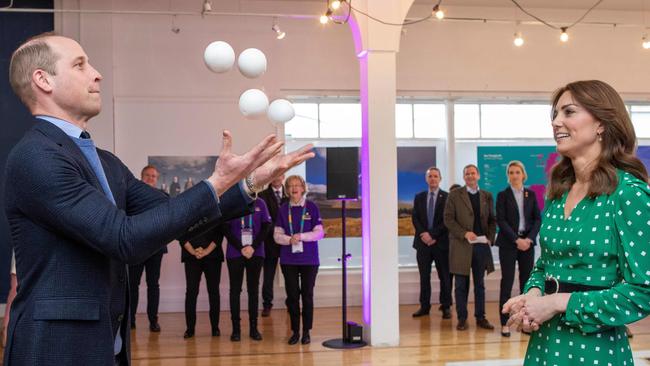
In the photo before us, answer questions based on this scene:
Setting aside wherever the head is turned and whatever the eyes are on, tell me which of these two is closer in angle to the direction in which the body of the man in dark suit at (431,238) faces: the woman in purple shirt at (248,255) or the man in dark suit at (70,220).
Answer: the man in dark suit

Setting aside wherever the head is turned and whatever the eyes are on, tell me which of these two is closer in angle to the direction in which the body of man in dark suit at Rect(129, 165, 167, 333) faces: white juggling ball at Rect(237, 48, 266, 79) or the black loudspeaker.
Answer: the white juggling ball

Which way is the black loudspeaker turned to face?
toward the camera

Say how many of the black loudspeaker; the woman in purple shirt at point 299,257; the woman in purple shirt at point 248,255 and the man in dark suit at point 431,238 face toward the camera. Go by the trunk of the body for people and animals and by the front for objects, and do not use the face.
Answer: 4

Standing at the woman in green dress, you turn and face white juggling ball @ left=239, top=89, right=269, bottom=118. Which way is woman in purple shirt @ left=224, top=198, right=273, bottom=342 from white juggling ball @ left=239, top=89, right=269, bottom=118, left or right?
right

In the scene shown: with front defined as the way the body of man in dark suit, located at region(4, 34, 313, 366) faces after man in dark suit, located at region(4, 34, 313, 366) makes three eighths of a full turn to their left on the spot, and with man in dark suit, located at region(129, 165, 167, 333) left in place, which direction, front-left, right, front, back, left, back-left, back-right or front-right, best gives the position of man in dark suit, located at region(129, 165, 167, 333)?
front-right

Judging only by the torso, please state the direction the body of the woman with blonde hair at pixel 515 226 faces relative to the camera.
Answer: toward the camera

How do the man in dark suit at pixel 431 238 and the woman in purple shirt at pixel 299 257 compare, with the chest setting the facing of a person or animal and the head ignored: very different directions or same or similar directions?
same or similar directions

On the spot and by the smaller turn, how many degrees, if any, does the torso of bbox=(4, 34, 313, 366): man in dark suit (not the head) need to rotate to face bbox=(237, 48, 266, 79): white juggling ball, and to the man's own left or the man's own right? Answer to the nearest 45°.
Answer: approximately 45° to the man's own left

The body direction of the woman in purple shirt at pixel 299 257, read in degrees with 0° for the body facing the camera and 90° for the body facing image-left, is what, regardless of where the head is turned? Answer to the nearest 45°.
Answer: approximately 0°

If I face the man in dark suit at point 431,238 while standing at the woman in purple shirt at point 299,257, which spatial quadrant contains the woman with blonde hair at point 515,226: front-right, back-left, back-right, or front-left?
front-right

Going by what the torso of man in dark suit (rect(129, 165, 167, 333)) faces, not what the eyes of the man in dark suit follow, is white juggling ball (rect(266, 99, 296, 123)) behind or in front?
in front

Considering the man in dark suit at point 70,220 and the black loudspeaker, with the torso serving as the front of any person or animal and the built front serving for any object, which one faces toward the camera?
the black loudspeaker

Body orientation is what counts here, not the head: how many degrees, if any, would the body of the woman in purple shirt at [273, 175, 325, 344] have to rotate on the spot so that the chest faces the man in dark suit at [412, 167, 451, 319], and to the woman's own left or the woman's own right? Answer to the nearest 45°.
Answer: approximately 135° to the woman's own left

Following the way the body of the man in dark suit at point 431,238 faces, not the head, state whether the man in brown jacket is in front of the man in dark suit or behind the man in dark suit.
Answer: in front
